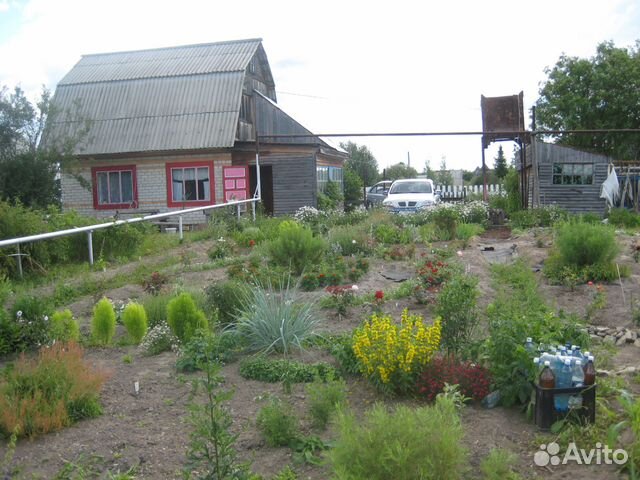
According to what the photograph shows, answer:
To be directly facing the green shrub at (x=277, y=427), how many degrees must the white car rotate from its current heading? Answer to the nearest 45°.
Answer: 0° — it already faces it

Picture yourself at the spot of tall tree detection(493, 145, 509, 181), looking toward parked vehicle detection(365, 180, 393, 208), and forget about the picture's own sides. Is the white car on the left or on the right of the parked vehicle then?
left

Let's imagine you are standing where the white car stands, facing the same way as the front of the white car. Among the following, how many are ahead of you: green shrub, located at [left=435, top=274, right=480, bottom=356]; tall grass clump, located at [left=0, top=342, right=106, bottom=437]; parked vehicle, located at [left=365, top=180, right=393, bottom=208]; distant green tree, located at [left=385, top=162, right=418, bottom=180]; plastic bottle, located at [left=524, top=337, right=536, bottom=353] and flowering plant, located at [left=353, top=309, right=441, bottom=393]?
4

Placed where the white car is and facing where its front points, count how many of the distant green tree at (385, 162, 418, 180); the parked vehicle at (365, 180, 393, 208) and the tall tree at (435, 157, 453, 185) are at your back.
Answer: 3

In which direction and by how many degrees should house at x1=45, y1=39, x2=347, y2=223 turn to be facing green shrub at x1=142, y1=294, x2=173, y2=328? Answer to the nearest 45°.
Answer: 0° — it already faces it

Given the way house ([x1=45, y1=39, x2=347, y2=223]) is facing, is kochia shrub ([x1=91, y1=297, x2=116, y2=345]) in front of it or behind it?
in front

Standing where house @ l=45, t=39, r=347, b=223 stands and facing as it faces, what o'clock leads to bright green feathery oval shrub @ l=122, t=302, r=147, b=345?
The bright green feathery oval shrub is roughly at 12 o'clock from the house.

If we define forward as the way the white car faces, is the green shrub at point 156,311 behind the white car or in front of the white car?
in front

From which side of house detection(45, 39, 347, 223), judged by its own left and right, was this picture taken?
front

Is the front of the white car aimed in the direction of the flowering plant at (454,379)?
yes

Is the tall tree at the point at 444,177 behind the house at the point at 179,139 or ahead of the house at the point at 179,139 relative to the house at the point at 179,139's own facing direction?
behind

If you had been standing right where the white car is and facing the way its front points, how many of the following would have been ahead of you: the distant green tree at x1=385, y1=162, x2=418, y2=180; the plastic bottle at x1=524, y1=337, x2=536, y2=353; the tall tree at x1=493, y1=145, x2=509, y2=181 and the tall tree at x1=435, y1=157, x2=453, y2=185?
1

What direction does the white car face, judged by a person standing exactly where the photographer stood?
facing the viewer

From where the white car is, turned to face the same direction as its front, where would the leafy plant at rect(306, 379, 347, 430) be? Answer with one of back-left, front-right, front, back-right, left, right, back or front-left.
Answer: front

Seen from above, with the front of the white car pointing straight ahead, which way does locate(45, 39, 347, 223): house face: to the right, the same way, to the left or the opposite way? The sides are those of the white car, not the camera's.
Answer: the same way
